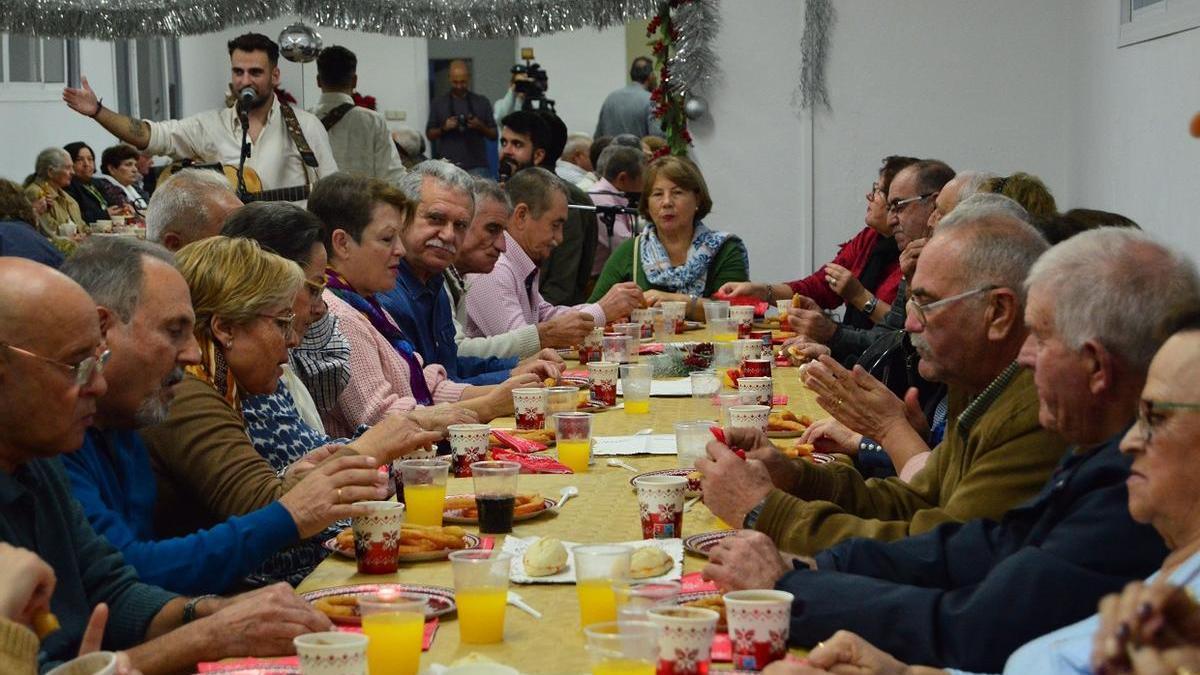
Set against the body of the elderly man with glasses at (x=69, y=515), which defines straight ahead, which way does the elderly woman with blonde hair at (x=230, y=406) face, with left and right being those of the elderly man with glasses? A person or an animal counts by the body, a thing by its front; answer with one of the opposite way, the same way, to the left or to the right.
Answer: the same way

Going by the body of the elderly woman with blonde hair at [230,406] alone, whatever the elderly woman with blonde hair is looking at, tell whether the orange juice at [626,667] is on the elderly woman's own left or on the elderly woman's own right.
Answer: on the elderly woman's own right

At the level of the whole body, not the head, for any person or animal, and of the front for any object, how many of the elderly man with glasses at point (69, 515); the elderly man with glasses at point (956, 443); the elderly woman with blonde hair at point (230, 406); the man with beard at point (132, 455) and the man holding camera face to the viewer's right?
3

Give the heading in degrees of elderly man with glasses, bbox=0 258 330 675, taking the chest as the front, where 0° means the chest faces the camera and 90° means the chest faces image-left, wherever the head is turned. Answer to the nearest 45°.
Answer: approximately 270°

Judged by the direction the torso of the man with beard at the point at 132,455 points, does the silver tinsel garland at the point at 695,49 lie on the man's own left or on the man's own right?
on the man's own left

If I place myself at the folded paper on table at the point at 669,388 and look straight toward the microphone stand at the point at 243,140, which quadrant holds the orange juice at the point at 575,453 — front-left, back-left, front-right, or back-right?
back-left

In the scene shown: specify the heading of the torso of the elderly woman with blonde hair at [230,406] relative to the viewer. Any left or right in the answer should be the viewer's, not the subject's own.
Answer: facing to the right of the viewer

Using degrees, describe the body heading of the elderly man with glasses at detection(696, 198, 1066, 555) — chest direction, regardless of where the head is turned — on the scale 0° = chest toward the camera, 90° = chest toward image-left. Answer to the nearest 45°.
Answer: approximately 90°

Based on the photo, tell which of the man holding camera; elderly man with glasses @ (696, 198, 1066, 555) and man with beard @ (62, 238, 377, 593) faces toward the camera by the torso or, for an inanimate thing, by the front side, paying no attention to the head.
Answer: the man holding camera

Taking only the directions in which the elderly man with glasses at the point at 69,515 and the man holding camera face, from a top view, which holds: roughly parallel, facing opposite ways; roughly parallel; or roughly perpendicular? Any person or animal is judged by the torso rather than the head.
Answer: roughly perpendicular

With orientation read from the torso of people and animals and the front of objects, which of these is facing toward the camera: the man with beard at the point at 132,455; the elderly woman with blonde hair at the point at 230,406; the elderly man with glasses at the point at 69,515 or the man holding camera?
the man holding camera

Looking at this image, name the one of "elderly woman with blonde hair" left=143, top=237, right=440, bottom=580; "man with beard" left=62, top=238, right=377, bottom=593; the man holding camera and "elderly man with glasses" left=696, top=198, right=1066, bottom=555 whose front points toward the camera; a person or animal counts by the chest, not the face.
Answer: the man holding camera

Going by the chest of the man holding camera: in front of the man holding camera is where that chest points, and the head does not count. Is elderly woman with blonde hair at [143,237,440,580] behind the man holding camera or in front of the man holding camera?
in front

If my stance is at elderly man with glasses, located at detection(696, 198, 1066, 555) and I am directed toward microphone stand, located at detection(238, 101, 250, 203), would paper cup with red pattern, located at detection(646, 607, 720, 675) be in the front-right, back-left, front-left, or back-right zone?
back-left

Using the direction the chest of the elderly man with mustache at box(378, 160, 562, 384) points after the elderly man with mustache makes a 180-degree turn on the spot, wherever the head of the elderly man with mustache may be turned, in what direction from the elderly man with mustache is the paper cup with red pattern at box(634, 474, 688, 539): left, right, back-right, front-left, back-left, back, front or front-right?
back-left

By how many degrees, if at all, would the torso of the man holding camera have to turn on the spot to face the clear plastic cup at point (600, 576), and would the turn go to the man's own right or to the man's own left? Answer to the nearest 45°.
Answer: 0° — they already face it

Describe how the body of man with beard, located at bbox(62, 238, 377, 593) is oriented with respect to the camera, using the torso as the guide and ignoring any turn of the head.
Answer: to the viewer's right
